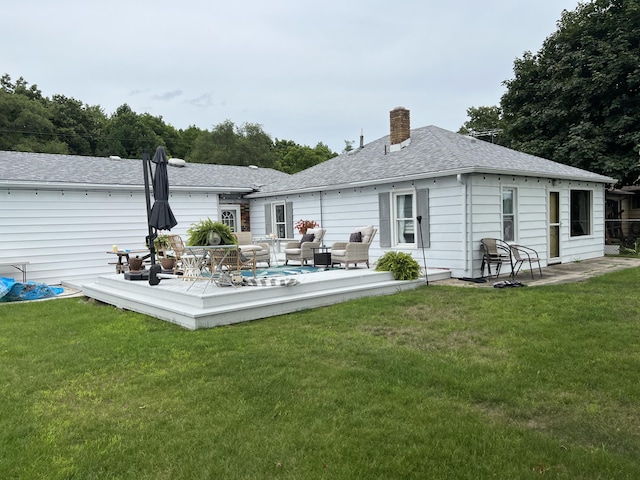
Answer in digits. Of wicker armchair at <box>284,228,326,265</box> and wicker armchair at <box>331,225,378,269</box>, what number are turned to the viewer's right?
0

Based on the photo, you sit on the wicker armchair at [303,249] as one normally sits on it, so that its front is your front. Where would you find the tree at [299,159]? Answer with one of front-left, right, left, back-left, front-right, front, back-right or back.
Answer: back-right

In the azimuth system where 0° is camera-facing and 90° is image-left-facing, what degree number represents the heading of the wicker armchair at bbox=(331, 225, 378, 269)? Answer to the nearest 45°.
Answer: approximately 45°

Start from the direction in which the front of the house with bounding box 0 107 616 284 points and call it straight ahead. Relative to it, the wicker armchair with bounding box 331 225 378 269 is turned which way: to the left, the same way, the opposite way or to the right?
to the right

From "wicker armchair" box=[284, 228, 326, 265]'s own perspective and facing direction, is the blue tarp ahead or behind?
ahead

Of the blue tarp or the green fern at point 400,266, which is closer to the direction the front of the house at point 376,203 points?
the green fern

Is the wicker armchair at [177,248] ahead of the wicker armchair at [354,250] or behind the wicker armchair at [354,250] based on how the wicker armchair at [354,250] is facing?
ahead

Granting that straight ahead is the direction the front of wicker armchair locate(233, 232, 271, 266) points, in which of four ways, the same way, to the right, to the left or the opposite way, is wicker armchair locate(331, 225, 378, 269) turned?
to the right

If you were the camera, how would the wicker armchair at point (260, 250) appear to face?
facing the viewer and to the right of the viewer

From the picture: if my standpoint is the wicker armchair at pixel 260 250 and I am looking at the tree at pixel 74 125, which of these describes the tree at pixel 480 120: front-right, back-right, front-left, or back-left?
front-right

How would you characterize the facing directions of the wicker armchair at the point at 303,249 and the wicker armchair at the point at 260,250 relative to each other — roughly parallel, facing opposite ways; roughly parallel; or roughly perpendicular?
roughly perpendicular
